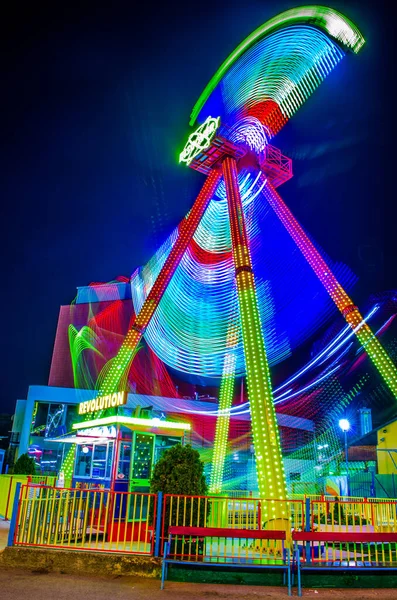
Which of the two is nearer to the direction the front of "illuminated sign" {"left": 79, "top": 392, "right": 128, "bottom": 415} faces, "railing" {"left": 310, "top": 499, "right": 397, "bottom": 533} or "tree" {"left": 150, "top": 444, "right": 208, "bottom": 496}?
the tree

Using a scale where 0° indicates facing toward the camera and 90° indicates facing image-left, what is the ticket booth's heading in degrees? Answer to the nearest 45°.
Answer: approximately 45°

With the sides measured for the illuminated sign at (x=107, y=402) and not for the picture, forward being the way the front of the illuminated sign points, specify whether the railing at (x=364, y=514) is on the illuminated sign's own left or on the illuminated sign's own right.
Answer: on the illuminated sign's own left

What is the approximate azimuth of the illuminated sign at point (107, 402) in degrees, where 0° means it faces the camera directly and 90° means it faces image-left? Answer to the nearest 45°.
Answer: approximately 45°
